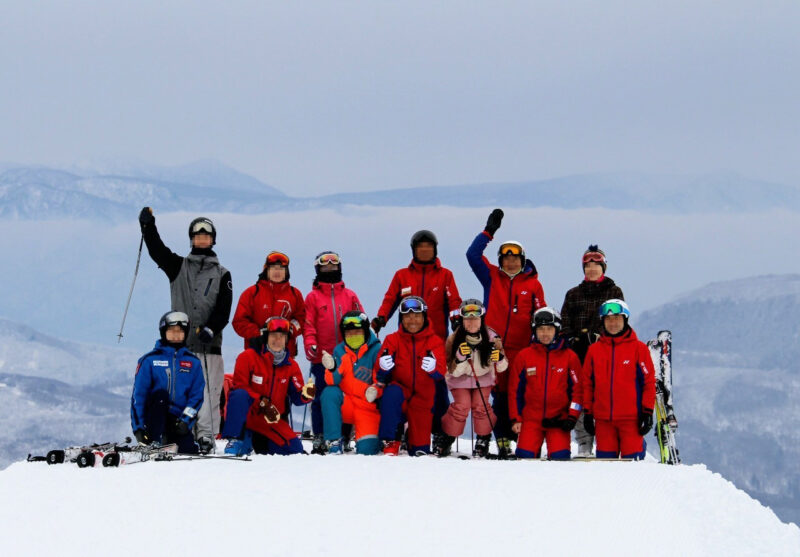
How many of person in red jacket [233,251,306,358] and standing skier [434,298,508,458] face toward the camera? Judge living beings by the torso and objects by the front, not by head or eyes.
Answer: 2

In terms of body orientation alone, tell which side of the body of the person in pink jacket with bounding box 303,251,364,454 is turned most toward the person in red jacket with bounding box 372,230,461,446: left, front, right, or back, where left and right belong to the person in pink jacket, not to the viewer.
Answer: left

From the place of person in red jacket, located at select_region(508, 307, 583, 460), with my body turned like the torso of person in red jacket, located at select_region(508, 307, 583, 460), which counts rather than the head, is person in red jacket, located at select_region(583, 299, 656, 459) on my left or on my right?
on my left

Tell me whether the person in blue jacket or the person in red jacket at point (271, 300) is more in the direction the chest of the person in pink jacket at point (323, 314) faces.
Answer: the person in blue jacket

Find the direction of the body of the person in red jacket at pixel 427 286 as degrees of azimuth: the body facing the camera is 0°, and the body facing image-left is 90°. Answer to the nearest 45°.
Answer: approximately 0°

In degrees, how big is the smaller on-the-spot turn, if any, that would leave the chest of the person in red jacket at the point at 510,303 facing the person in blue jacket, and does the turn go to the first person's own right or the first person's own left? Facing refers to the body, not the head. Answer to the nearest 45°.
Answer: approximately 45° to the first person's own right

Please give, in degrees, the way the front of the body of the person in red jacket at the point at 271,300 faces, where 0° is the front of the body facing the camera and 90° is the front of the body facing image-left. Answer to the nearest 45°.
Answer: approximately 0°
